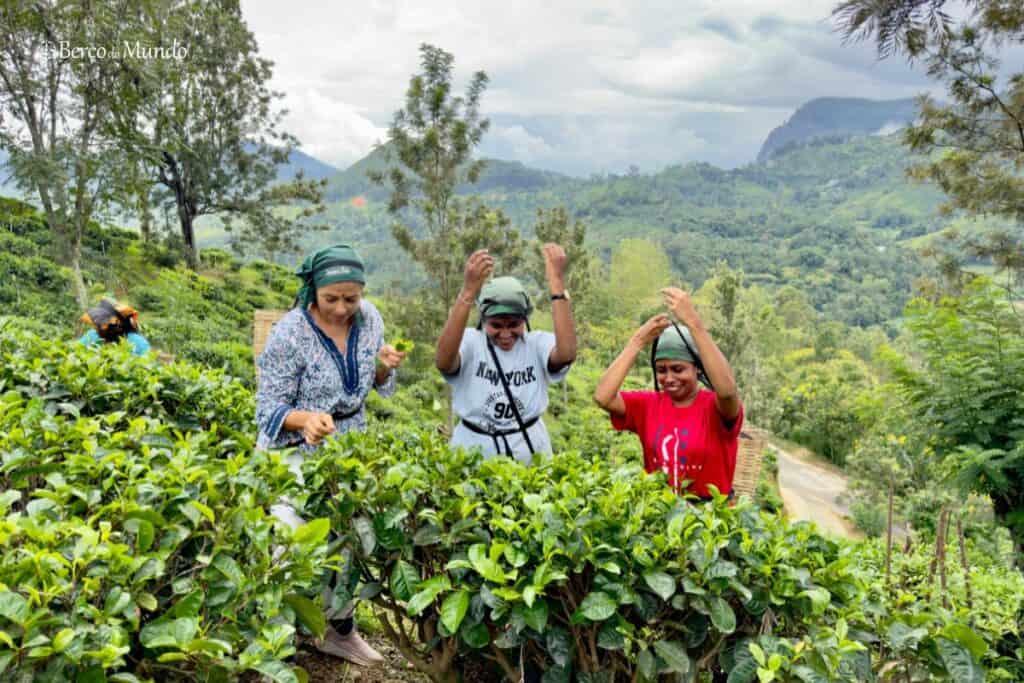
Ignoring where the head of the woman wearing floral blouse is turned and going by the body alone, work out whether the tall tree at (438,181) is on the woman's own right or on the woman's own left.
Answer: on the woman's own left

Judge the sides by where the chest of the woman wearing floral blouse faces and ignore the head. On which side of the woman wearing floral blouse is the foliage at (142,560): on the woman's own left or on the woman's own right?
on the woman's own right

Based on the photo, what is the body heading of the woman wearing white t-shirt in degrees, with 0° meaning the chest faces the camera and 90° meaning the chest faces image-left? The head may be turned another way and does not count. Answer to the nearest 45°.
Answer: approximately 0°

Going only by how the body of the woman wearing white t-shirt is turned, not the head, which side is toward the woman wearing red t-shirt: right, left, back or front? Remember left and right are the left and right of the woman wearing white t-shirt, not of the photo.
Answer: left

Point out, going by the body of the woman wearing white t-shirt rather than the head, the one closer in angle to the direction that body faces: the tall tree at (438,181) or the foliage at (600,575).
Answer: the foliage

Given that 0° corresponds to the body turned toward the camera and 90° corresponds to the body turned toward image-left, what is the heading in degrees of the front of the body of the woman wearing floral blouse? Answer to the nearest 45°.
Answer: approximately 315°

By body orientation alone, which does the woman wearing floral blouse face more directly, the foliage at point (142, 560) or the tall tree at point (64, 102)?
the foliage

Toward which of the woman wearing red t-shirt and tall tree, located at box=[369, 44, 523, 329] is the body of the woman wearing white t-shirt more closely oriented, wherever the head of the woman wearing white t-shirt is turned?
the woman wearing red t-shirt

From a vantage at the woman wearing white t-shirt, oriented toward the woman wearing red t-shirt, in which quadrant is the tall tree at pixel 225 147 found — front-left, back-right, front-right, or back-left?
back-left
